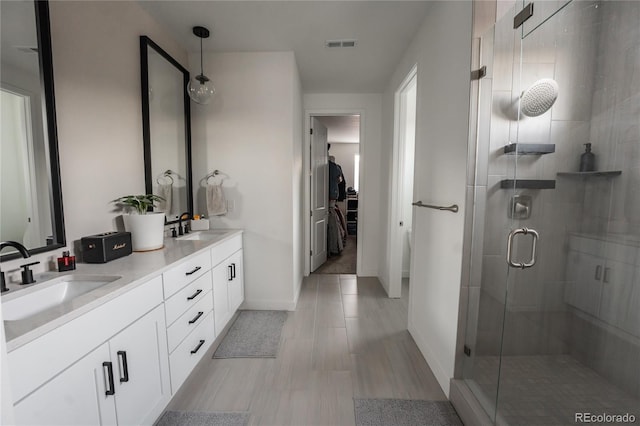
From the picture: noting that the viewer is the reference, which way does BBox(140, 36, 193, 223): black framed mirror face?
facing the viewer and to the right of the viewer

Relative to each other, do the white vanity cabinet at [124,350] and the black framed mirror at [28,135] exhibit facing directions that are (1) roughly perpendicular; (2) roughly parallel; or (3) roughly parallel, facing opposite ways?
roughly parallel

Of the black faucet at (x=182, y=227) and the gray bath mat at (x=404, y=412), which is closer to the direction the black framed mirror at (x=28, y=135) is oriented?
the gray bath mat

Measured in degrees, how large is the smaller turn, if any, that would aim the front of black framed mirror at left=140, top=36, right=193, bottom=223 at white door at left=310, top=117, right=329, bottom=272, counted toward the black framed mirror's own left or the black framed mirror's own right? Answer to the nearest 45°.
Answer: approximately 90° to the black framed mirror's own left

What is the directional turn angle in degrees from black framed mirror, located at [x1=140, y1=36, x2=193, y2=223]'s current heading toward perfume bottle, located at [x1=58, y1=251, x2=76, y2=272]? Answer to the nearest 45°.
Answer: approximately 90° to its right

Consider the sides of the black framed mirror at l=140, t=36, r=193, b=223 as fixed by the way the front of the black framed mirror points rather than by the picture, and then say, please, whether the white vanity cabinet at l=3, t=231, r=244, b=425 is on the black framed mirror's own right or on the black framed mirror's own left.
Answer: on the black framed mirror's own right

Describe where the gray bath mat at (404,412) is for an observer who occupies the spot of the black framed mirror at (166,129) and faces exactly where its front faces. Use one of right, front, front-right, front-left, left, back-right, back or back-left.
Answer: front

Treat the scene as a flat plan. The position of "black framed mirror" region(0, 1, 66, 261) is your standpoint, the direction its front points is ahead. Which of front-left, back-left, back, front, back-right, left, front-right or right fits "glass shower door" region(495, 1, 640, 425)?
front

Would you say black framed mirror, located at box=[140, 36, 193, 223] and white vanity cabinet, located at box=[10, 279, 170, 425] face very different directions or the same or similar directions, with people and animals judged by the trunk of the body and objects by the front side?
same or similar directions

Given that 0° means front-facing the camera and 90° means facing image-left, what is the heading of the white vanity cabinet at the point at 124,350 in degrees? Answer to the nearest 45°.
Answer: approximately 315°

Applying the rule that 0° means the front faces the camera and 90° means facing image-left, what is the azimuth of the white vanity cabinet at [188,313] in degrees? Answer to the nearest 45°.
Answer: approximately 315°
